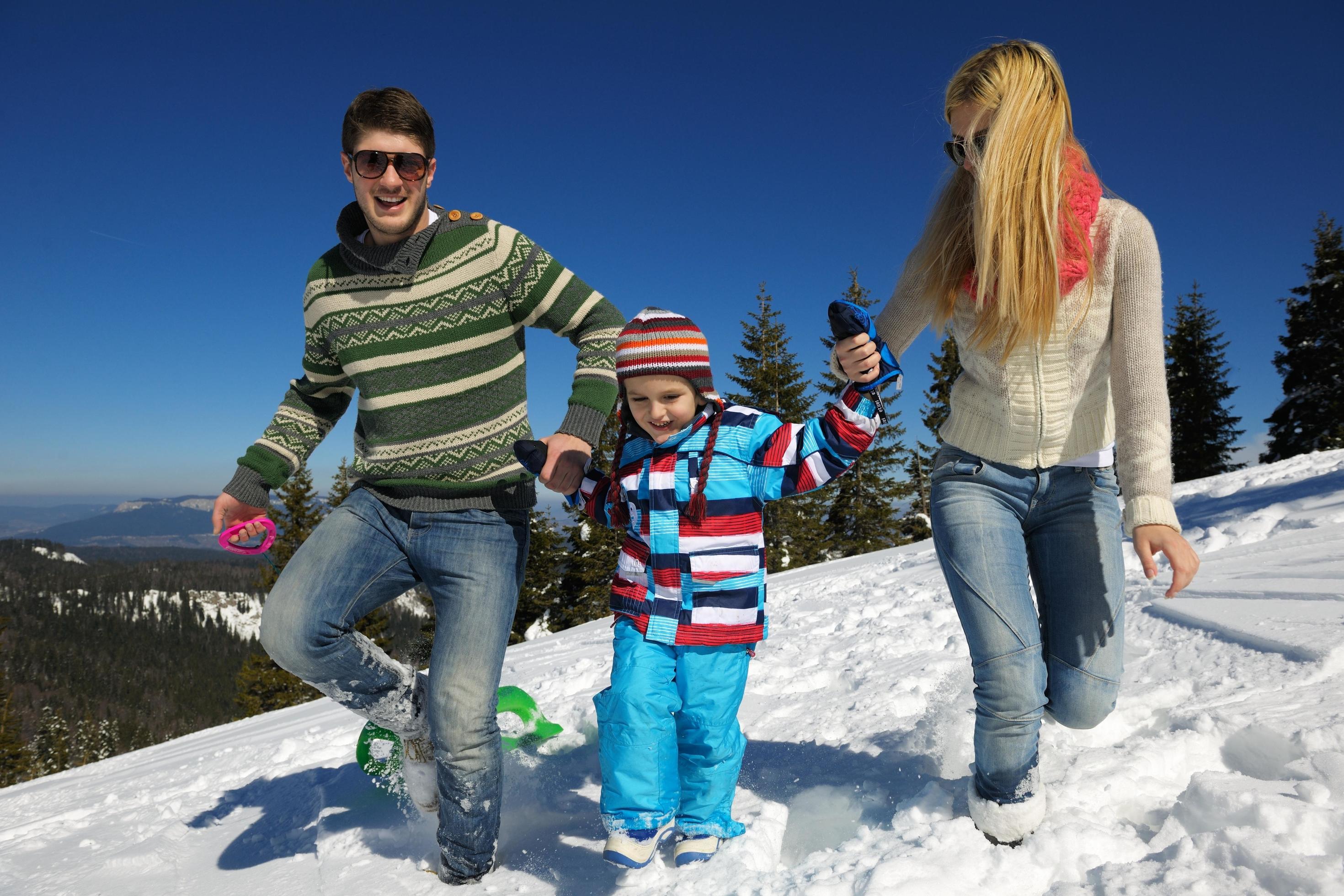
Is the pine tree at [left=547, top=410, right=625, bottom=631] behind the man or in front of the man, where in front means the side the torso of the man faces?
behind

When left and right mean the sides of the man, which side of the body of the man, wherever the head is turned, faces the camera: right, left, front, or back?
front

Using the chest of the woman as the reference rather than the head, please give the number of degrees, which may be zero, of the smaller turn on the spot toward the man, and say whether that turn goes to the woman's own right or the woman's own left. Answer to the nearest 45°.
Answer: approximately 90° to the woman's own right

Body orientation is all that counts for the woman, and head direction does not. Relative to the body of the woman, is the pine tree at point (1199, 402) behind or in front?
behind

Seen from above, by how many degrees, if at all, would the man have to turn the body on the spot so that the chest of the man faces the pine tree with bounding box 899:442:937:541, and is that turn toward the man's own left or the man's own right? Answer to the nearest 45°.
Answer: approximately 135° to the man's own left

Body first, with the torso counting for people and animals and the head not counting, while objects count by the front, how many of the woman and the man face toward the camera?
2

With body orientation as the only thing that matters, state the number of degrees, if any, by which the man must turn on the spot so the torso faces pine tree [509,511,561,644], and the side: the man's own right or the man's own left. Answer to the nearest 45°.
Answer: approximately 180°

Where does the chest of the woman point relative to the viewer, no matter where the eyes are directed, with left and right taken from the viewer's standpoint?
facing the viewer

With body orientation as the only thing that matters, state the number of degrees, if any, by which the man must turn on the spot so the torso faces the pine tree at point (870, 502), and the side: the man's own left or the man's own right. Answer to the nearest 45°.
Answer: approximately 135° to the man's own left

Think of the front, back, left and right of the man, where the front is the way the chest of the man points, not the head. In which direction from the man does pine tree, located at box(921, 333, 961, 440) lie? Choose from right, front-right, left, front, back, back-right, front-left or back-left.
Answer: back-left
